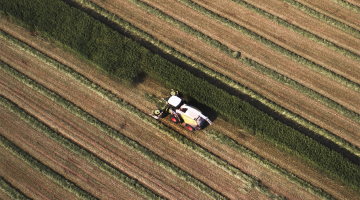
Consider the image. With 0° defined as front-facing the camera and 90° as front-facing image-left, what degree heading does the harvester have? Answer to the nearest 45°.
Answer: approximately 135°
